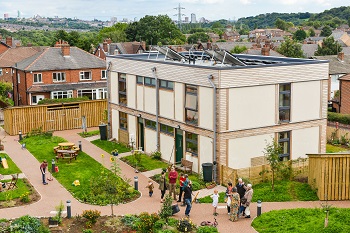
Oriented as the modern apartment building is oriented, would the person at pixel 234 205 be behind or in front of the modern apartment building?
in front

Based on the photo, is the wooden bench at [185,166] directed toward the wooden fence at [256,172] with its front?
no

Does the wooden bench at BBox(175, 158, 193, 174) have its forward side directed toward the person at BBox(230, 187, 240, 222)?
no

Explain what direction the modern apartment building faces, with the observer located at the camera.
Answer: facing the viewer and to the left of the viewer

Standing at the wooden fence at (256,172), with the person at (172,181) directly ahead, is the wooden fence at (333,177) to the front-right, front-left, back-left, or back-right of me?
back-left

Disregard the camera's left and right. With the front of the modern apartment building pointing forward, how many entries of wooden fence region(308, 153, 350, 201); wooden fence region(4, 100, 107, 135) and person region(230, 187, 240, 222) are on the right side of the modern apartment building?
1

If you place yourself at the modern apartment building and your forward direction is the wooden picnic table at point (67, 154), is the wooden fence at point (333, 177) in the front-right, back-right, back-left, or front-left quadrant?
back-left

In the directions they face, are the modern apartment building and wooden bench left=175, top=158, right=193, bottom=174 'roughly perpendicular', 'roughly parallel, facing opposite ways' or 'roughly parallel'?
roughly parallel

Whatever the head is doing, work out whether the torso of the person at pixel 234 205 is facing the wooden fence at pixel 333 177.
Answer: no

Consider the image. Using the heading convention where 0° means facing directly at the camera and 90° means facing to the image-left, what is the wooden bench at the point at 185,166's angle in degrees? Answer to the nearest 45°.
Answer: approximately 45°
